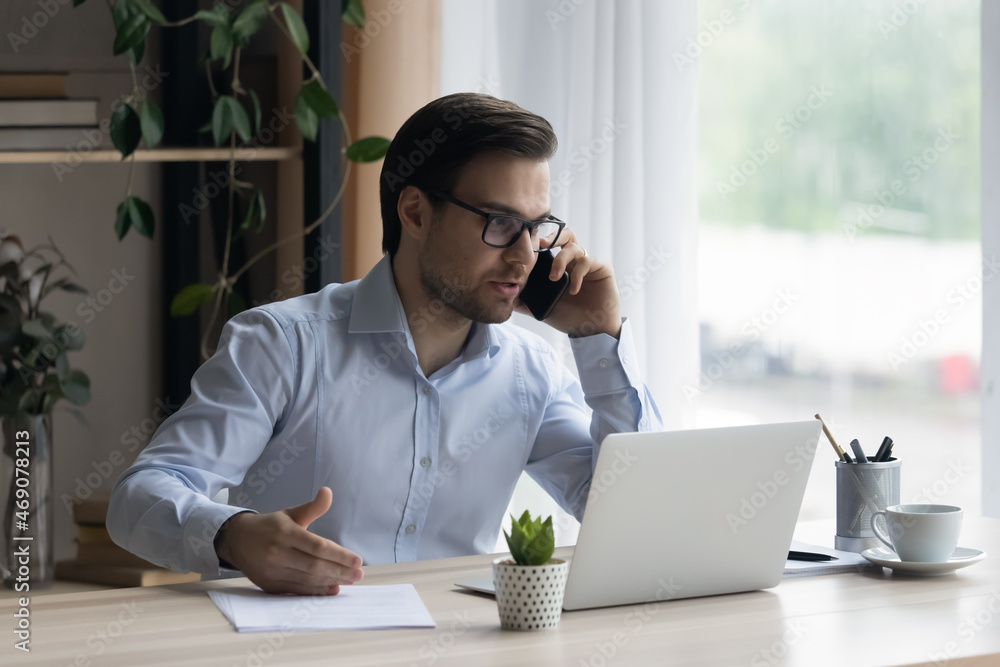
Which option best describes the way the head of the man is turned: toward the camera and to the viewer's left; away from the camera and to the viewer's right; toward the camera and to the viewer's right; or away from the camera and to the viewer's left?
toward the camera and to the viewer's right

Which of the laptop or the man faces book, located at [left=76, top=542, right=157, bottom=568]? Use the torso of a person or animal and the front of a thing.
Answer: the laptop

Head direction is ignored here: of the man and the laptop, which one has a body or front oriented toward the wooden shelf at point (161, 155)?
the laptop

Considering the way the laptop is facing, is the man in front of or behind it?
in front

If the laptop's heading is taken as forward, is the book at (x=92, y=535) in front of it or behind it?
in front

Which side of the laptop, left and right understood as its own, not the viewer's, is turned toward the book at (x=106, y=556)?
front

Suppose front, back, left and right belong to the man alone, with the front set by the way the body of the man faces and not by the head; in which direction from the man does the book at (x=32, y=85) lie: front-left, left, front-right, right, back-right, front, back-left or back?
back

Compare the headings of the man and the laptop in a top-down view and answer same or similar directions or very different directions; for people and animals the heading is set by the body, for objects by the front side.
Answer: very different directions

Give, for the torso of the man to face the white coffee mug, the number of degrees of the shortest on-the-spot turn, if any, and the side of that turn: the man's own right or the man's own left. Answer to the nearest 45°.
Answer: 0° — they already face it

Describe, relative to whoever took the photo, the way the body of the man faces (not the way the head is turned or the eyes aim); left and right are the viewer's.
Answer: facing the viewer and to the right of the viewer

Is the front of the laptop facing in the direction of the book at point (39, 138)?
yes

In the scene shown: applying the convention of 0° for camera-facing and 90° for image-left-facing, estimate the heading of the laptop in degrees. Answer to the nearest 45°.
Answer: approximately 135°
